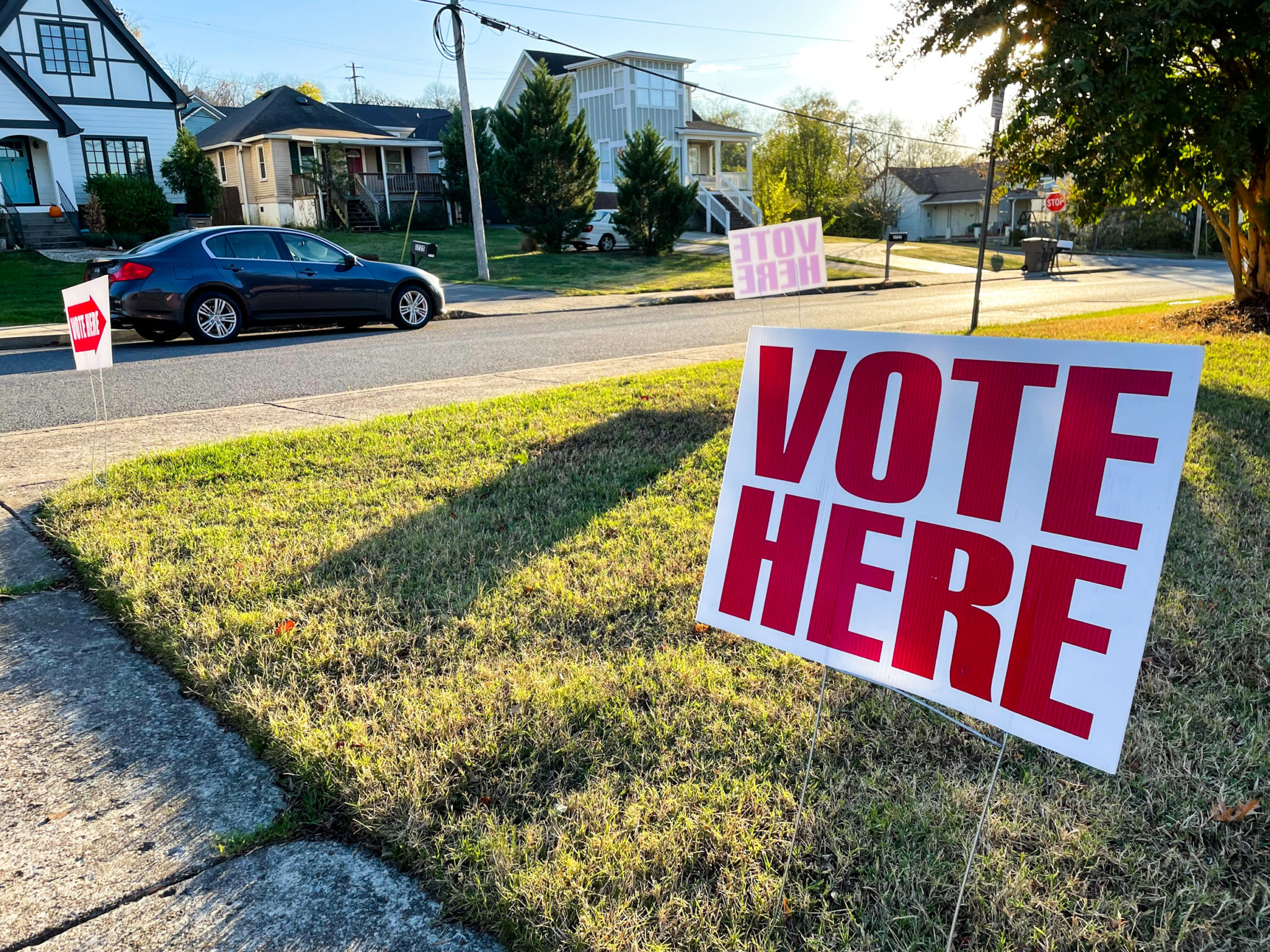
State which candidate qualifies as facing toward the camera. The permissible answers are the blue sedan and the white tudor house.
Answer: the white tudor house

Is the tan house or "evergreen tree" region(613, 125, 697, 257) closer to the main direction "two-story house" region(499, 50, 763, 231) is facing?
the evergreen tree

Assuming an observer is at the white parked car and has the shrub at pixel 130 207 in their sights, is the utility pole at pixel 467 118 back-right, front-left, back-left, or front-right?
front-left

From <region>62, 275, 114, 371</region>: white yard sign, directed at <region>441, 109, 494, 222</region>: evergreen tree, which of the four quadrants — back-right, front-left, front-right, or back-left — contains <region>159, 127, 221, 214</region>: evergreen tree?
front-left

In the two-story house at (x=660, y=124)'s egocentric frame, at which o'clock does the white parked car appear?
The white parked car is roughly at 2 o'clock from the two-story house.

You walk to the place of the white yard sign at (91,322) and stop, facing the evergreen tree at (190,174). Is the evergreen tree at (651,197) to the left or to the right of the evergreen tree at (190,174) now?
right

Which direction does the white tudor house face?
toward the camera

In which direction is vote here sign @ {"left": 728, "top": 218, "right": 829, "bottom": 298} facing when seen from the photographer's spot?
facing away from the viewer

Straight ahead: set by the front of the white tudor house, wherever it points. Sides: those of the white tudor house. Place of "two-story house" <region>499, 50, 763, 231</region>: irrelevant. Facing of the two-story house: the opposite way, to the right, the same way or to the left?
the same way

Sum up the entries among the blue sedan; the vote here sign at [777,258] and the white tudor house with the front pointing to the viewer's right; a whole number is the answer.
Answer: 1

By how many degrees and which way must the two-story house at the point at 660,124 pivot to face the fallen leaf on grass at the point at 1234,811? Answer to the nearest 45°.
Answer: approximately 45° to its right

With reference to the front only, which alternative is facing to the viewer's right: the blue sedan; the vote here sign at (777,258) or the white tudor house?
the blue sedan

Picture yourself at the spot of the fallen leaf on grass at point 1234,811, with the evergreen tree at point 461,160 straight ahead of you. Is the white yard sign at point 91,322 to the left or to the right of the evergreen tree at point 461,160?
left

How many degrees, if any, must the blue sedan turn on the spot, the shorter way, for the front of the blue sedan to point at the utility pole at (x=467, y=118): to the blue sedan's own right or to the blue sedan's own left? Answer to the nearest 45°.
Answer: approximately 45° to the blue sedan's own left

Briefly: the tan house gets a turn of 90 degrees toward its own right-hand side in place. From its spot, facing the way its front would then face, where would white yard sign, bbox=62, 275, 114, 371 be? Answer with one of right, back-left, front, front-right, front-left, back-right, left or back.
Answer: front-left

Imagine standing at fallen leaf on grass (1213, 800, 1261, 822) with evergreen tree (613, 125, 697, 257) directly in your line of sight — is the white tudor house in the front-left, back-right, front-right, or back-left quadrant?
front-left

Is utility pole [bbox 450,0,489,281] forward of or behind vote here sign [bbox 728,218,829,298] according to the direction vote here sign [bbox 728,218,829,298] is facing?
forward

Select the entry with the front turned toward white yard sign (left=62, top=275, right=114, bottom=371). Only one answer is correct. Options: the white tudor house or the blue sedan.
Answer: the white tudor house

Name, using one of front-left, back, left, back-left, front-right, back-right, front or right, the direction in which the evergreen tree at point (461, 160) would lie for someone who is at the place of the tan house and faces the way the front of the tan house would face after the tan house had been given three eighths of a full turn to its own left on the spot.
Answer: right

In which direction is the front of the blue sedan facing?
to the viewer's right
